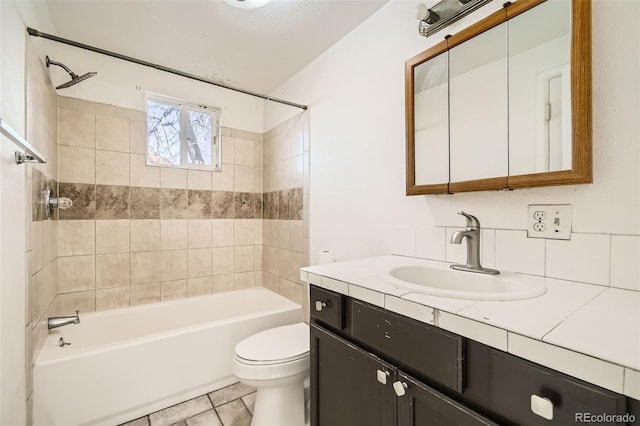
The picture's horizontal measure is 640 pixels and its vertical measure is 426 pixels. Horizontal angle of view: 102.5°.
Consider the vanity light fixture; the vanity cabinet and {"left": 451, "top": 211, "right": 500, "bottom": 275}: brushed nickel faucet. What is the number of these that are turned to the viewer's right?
0

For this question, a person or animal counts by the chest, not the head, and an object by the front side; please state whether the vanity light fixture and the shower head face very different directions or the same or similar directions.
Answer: very different directions

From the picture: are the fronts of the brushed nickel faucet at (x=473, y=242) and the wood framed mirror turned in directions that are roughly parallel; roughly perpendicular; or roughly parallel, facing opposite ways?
roughly parallel

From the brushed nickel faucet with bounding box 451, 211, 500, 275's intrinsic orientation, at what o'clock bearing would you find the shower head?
The shower head is roughly at 1 o'clock from the brushed nickel faucet.

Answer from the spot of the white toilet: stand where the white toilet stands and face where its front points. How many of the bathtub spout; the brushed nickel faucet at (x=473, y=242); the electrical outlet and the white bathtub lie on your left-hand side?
2

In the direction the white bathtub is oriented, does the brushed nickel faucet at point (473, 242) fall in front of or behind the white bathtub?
in front

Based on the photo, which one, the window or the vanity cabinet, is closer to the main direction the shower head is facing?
the window

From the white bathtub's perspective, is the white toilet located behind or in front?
in front

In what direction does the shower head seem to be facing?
to the viewer's right

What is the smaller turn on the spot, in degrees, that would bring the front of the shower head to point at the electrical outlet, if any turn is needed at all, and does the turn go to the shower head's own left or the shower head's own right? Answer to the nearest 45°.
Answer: approximately 45° to the shower head's own right

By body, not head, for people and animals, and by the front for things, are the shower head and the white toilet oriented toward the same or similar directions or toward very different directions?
very different directions

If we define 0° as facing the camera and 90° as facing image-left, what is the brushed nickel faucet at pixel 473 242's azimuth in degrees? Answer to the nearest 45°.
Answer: approximately 45°

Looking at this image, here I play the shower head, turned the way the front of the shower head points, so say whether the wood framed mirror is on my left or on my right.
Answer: on my right

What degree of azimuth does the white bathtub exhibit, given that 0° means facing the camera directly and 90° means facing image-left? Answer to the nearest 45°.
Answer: approximately 315°

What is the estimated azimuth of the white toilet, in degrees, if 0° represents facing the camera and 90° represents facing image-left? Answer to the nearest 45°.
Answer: approximately 45°
